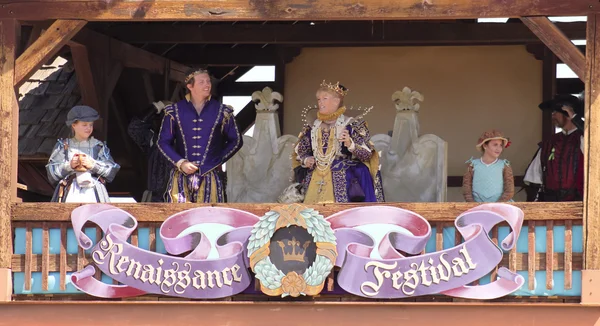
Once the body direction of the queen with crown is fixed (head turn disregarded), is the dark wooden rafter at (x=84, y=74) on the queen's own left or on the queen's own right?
on the queen's own right

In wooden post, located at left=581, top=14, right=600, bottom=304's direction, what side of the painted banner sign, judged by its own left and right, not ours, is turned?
left

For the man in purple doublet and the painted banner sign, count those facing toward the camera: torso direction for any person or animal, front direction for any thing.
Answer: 2

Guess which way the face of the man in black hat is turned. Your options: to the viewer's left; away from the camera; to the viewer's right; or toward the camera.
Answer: to the viewer's left

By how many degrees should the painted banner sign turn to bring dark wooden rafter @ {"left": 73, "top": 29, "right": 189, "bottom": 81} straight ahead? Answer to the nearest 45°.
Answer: approximately 135° to its right

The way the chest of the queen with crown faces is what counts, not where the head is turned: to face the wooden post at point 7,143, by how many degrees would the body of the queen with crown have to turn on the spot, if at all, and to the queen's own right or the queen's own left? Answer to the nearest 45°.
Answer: approximately 45° to the queen's own right

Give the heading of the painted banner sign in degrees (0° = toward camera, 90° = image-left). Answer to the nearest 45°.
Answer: approximately 0°
